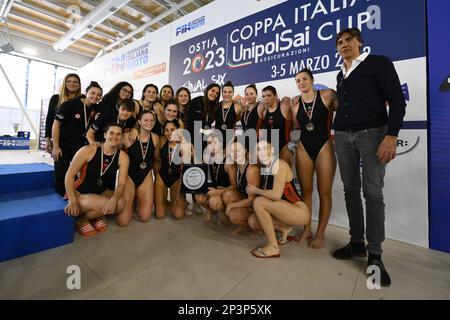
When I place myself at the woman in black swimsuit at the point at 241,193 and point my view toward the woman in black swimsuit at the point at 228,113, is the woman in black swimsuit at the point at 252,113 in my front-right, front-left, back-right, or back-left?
front-right

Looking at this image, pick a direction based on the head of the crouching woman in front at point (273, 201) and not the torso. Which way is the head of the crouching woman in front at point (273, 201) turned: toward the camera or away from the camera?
toward the camera

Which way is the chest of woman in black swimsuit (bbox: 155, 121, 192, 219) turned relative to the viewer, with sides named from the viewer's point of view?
facing the viewer

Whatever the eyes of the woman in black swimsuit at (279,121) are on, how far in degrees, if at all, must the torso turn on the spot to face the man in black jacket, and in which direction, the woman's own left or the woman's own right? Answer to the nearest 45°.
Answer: approximately 90° to the woman's own left

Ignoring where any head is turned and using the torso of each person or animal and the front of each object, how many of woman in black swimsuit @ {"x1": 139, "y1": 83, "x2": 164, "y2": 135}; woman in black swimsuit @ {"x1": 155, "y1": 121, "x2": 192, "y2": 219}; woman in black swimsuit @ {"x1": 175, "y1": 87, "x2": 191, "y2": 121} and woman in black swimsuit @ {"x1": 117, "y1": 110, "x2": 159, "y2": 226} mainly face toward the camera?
4

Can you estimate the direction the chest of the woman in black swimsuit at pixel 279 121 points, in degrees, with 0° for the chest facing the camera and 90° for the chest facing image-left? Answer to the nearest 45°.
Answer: approximately 45°

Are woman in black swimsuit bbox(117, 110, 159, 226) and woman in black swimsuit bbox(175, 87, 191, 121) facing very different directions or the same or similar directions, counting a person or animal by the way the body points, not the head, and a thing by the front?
same or similar directions

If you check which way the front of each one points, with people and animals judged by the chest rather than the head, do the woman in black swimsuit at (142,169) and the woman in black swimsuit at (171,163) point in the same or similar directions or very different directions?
same or similar directions

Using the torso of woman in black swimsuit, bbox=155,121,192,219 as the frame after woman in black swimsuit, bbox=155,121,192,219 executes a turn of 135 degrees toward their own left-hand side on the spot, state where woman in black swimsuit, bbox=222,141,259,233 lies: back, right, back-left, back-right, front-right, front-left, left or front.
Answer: right

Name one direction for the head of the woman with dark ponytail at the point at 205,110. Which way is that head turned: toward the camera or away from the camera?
toward the camera

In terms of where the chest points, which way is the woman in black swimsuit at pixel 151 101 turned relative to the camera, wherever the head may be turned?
toward the camera
